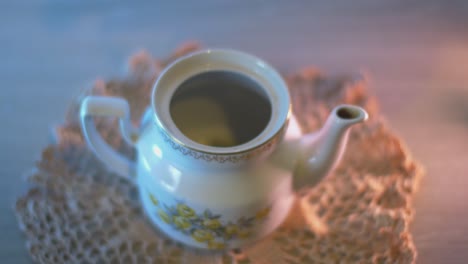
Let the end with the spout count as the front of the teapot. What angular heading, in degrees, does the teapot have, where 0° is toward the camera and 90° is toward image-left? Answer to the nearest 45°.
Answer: approximately 270°
